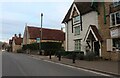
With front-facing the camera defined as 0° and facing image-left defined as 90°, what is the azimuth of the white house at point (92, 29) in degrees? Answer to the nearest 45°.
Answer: approximately 45°
